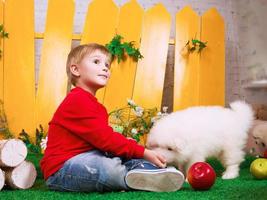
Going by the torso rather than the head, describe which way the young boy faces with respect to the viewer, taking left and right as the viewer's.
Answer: facing to the right of the viewer

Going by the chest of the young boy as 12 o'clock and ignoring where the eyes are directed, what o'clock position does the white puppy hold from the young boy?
The white puppy is roughly at 11 o'clock from the young boy.

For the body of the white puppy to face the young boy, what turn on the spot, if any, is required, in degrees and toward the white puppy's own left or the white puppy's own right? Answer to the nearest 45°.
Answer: approximately 45° to the white puppy's own left

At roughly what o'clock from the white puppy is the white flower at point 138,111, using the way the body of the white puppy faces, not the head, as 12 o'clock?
The white flower is roughly at 2 o'clock from the white puppy.

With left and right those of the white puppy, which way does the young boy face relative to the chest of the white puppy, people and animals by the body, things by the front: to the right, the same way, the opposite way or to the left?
the opposite way

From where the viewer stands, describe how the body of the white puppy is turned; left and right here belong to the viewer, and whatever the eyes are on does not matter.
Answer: facing to the left of the viewer

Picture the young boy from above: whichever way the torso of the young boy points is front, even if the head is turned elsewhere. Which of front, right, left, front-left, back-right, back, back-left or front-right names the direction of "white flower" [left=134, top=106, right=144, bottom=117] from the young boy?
left

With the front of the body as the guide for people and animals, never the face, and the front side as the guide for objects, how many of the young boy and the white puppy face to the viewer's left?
1

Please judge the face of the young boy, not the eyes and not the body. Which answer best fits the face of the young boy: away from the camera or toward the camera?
toward the camera

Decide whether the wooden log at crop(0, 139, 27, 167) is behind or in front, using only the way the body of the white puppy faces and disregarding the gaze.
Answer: in front

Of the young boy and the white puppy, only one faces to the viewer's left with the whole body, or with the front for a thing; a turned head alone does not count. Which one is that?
the white puppy

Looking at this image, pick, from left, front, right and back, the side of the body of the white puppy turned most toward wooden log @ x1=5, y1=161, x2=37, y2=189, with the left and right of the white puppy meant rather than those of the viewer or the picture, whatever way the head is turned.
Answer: front
